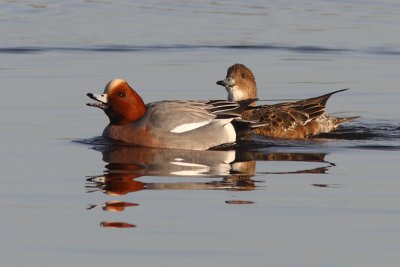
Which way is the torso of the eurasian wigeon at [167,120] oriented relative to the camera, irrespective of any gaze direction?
to the viewer's left
